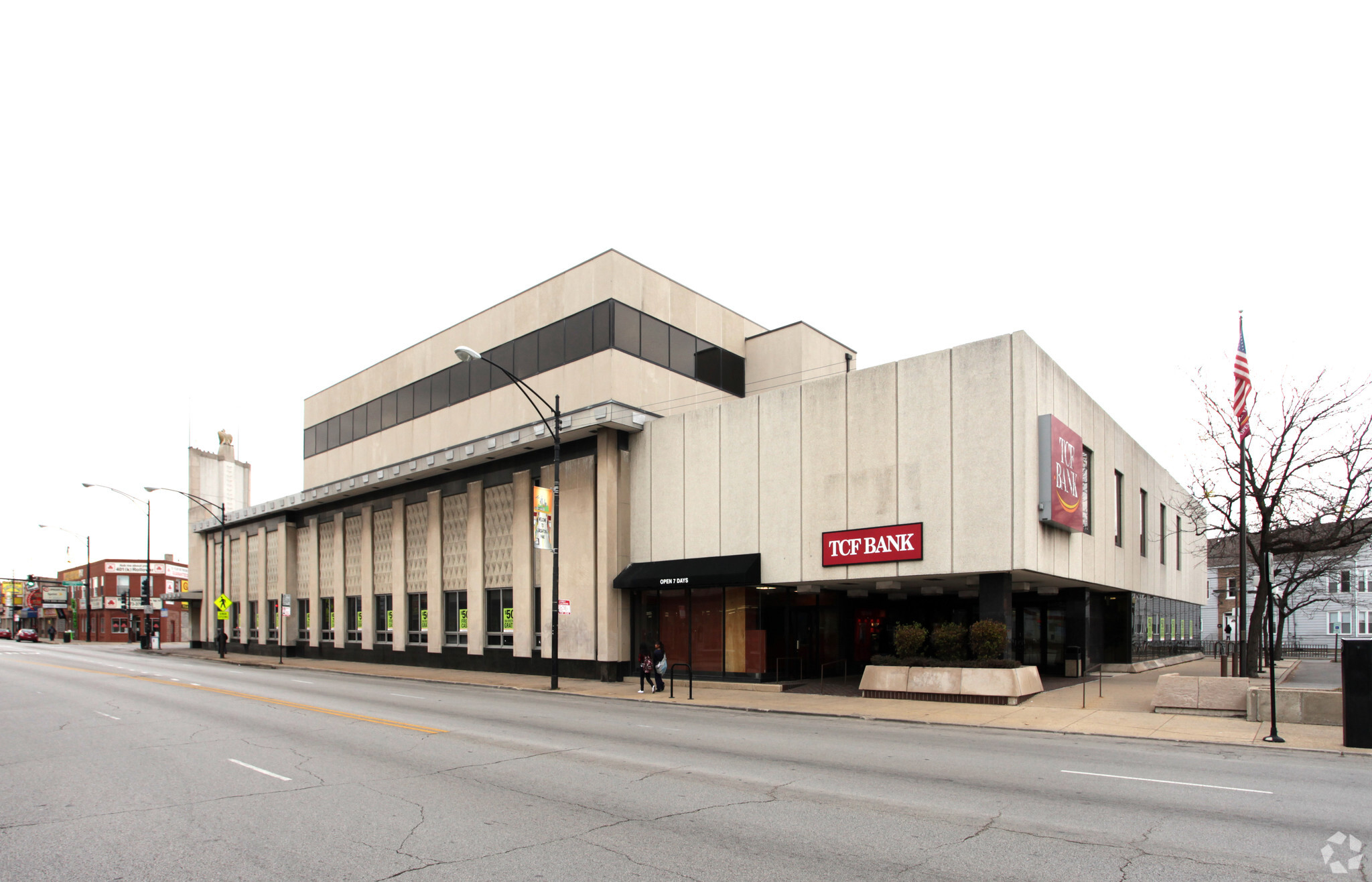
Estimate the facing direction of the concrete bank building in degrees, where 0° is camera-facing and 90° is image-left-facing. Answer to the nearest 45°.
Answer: approximately 45°
